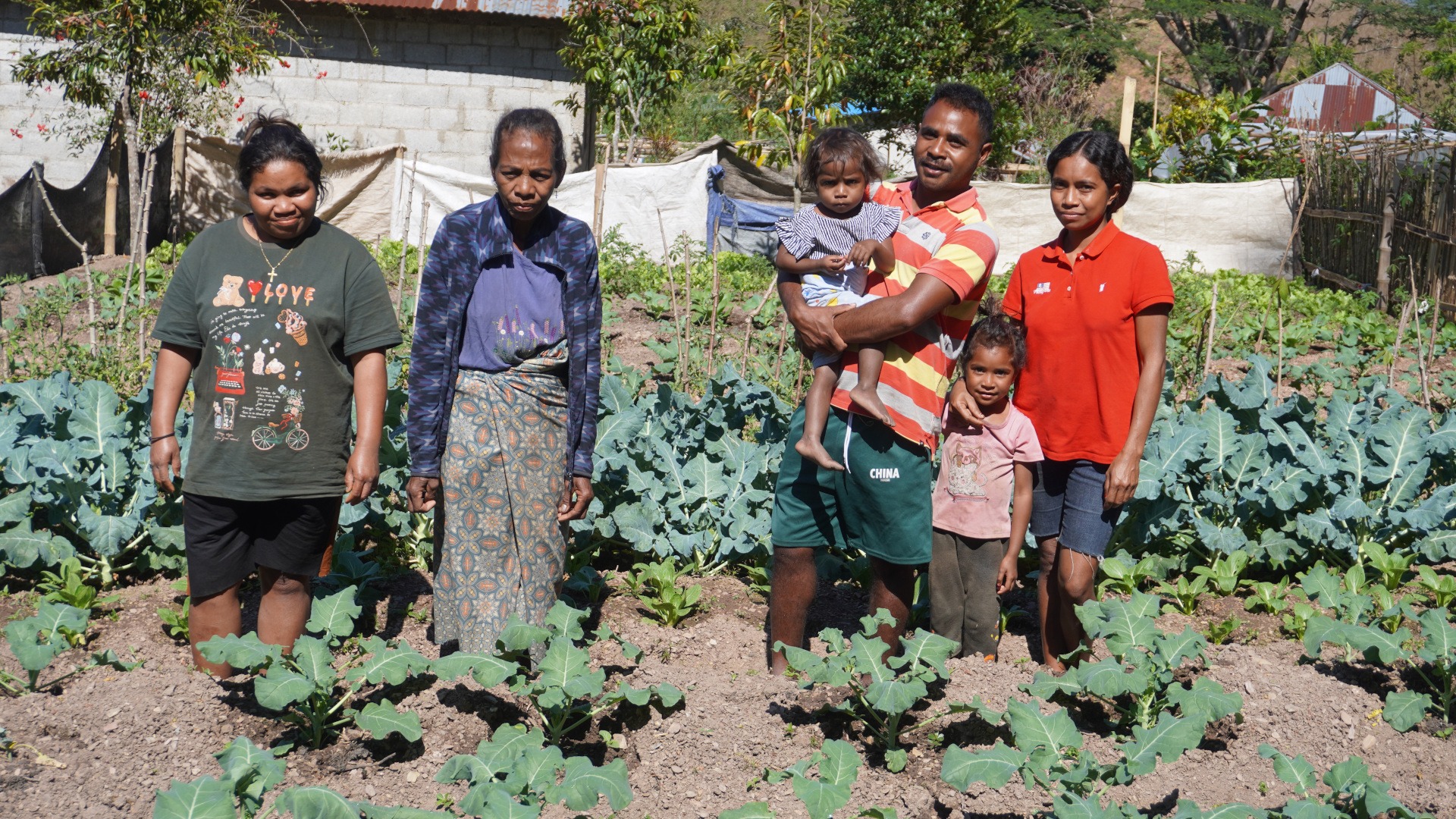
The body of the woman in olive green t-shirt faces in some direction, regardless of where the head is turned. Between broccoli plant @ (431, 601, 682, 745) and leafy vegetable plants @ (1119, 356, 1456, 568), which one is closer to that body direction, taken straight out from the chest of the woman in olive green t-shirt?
the broccoli plant

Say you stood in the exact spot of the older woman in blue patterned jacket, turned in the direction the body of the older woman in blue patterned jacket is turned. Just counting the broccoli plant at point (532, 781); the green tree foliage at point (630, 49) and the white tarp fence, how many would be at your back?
2

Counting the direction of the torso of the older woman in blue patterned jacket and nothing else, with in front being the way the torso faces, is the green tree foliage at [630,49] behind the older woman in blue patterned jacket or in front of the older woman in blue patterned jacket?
behind

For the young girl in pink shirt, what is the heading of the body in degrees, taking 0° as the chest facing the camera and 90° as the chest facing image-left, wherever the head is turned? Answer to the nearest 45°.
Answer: approximately 45°

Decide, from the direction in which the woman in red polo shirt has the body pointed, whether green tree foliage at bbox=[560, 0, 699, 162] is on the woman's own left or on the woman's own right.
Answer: on the woman's own right

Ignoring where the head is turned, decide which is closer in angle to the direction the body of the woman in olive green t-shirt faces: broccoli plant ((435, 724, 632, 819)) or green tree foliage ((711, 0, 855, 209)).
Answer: the broccoli plant

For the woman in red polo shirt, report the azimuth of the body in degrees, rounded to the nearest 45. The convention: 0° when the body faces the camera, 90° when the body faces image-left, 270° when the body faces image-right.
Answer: approximately 45°

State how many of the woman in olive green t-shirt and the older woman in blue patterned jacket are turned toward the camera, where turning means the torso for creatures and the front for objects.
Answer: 2

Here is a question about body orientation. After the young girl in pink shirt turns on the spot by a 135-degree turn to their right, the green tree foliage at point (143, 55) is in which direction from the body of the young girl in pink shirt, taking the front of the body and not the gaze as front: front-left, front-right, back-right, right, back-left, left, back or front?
front-left

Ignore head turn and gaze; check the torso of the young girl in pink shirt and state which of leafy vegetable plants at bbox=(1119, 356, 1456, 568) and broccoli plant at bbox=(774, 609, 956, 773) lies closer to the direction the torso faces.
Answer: the broccoli plant

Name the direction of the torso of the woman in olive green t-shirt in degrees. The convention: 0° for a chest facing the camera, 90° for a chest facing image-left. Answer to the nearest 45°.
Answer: approximately 0°

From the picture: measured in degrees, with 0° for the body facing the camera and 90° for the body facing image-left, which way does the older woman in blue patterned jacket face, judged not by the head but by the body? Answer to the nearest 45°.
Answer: approximately 0°
